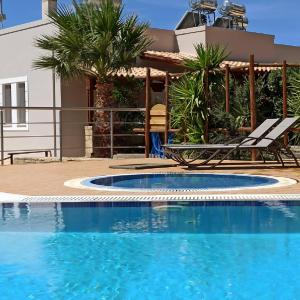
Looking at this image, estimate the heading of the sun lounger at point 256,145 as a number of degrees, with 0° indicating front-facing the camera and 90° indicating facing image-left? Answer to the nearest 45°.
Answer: approximately 90°

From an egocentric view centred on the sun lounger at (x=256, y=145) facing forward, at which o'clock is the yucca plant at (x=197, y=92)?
The yucca plant is roughly at 2 o'clock from the sun lounger.

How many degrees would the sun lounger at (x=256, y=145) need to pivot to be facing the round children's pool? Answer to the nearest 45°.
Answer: approximately 45° to its left

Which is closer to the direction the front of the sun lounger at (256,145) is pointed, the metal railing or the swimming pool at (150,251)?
the metal railing

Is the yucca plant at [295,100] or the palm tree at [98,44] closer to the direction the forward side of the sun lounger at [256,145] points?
the palm tree

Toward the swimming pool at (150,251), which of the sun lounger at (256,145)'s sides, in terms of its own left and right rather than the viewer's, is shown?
left

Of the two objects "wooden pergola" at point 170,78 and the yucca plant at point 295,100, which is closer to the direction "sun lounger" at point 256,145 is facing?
the wooden pergola

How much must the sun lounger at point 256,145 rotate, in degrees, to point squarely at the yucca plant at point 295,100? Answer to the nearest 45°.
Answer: approximately 135° to its right

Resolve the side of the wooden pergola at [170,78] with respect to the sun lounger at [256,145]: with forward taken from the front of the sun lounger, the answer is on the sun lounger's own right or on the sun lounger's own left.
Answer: on the sun lounger's own right

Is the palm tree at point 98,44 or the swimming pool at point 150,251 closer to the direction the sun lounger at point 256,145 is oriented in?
the palm tree
